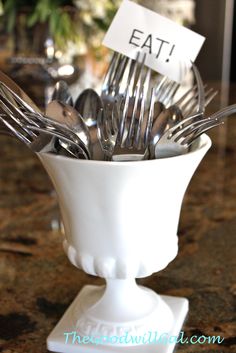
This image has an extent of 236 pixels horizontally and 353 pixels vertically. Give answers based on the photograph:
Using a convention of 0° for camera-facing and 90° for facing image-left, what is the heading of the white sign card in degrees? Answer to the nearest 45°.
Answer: approximately 0°
